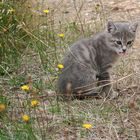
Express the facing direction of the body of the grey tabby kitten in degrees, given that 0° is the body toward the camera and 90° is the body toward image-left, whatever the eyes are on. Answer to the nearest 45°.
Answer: approximately 270°
